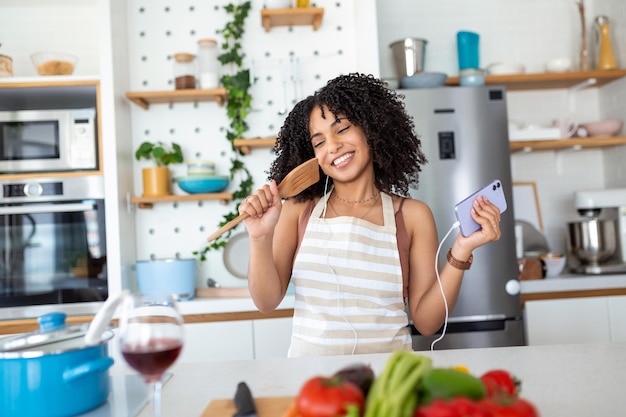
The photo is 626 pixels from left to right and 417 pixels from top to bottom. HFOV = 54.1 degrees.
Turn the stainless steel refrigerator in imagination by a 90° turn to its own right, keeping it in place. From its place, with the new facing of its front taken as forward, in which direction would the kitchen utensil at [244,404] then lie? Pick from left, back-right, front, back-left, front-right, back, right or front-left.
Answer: left

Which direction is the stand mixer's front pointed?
to the viewer's left

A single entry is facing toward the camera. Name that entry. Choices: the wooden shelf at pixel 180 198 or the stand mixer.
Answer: the wooden shelf

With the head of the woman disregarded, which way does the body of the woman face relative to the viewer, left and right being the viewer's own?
facing the viewer

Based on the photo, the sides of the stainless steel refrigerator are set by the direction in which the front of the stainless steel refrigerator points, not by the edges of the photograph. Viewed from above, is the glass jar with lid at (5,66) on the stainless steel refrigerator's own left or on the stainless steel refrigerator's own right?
on the stainless steel refrigerator's own right

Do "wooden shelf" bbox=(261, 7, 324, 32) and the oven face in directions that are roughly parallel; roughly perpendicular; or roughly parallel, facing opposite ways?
roughly parallel

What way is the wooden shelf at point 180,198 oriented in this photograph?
toward the camera

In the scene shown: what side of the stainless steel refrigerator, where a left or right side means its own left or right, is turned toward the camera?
front

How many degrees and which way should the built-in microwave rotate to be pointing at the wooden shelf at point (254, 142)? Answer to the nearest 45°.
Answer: approximately 90° to its left

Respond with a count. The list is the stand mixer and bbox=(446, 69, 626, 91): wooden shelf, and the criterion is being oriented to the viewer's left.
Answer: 1

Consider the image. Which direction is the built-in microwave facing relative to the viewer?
toward the camera
